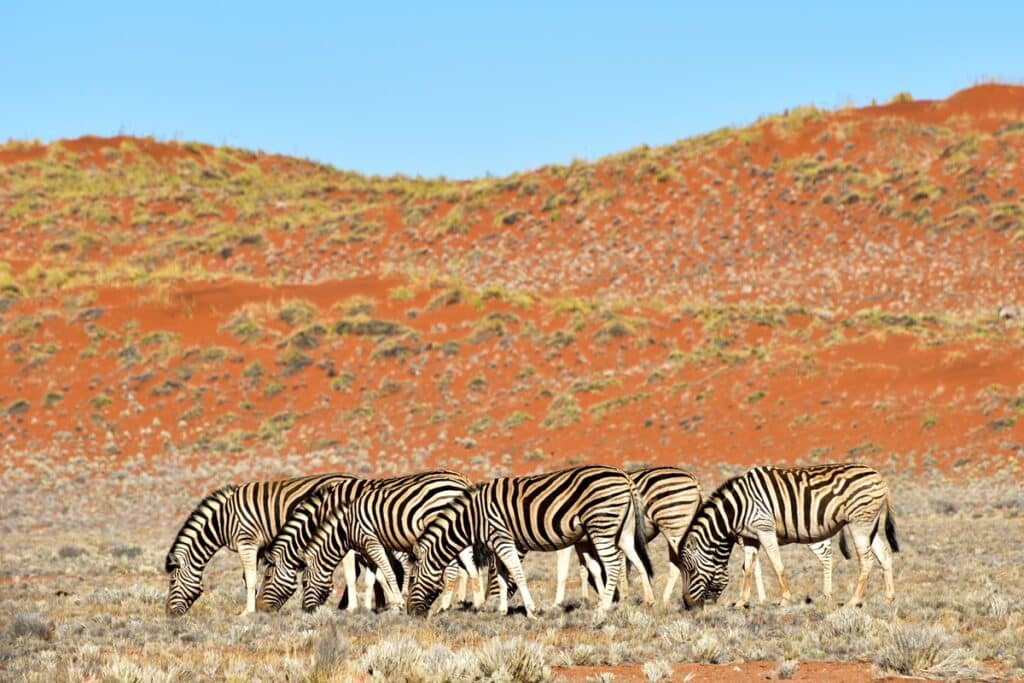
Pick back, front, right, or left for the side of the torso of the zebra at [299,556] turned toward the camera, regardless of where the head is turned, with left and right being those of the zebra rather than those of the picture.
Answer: left

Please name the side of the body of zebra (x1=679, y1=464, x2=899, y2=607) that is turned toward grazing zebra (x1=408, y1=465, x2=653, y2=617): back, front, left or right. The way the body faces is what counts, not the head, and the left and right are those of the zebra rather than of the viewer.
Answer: front

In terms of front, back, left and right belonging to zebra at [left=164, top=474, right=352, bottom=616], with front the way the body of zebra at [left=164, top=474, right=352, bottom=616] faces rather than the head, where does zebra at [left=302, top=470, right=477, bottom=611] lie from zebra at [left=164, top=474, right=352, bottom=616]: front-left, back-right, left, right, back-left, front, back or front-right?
back-left

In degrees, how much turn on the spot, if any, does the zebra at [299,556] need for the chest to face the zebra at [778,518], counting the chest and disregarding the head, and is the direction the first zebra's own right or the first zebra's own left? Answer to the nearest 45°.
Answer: approximately 180°

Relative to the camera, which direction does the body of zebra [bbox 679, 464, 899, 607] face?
to the viewer's left

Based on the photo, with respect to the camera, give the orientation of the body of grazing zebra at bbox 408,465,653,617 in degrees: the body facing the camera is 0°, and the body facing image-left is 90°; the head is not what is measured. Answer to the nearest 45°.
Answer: approximately 90°

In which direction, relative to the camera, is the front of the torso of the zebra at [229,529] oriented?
to the viewer's left

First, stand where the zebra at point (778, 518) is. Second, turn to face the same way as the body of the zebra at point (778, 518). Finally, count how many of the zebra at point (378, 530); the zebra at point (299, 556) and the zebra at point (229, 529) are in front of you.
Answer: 3

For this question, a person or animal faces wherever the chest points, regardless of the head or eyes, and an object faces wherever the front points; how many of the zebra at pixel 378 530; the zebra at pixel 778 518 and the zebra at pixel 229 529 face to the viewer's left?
3

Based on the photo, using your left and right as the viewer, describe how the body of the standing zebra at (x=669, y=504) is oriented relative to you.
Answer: facing to the left of the viewer

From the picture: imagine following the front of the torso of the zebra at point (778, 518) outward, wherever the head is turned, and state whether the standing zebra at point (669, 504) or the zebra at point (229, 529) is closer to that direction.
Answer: the zebra

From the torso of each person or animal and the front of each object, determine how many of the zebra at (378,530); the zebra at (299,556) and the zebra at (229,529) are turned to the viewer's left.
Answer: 3

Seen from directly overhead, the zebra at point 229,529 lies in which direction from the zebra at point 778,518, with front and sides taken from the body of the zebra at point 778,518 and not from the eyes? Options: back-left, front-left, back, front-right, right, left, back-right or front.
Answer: front
